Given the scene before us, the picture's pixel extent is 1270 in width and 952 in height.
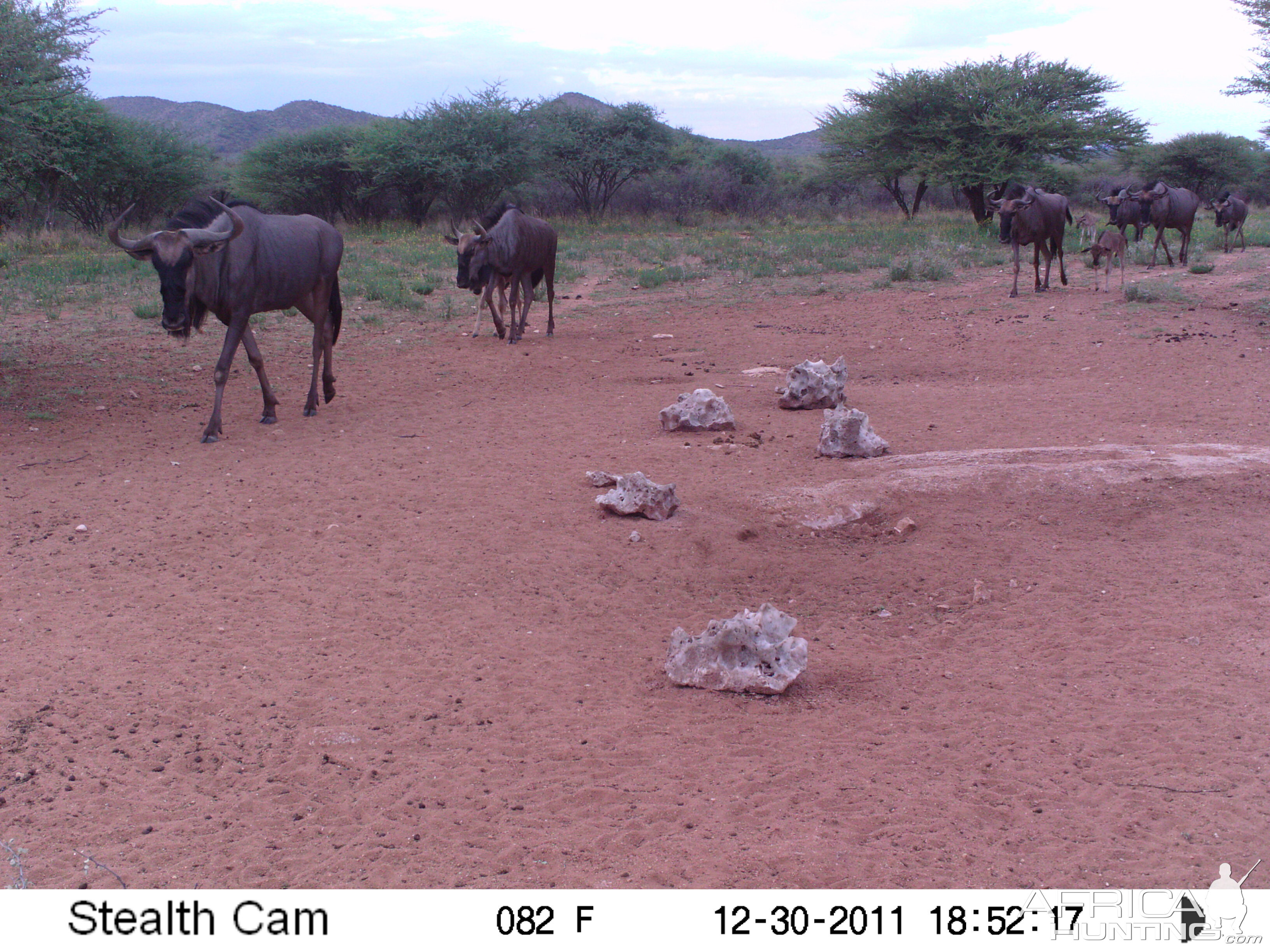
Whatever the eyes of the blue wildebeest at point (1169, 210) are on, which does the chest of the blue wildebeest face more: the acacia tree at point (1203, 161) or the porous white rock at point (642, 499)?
the porous white rock

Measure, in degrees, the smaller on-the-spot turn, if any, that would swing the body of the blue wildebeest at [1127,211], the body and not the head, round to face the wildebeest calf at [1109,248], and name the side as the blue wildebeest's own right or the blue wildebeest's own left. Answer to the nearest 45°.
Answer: approximately 45° to the blue wildebeest's own left

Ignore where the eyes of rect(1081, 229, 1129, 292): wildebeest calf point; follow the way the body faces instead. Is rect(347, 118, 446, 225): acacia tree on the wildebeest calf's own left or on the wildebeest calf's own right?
on the wildebeest calf's own right

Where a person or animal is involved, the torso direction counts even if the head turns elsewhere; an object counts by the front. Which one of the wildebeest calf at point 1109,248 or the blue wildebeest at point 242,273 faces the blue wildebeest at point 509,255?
the wildebeest calf at point 1109,248

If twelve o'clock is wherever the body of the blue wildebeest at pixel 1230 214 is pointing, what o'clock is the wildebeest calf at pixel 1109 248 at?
the wildebeest calf at pixel 1109 248 is roughly at 11 o'clock from the blue wildebeest at pixel 1230 214.

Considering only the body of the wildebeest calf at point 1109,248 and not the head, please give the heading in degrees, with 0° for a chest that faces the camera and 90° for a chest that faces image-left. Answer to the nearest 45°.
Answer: approximately 45°

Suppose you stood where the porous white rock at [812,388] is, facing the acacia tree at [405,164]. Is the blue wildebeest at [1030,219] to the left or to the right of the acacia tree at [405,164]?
right
